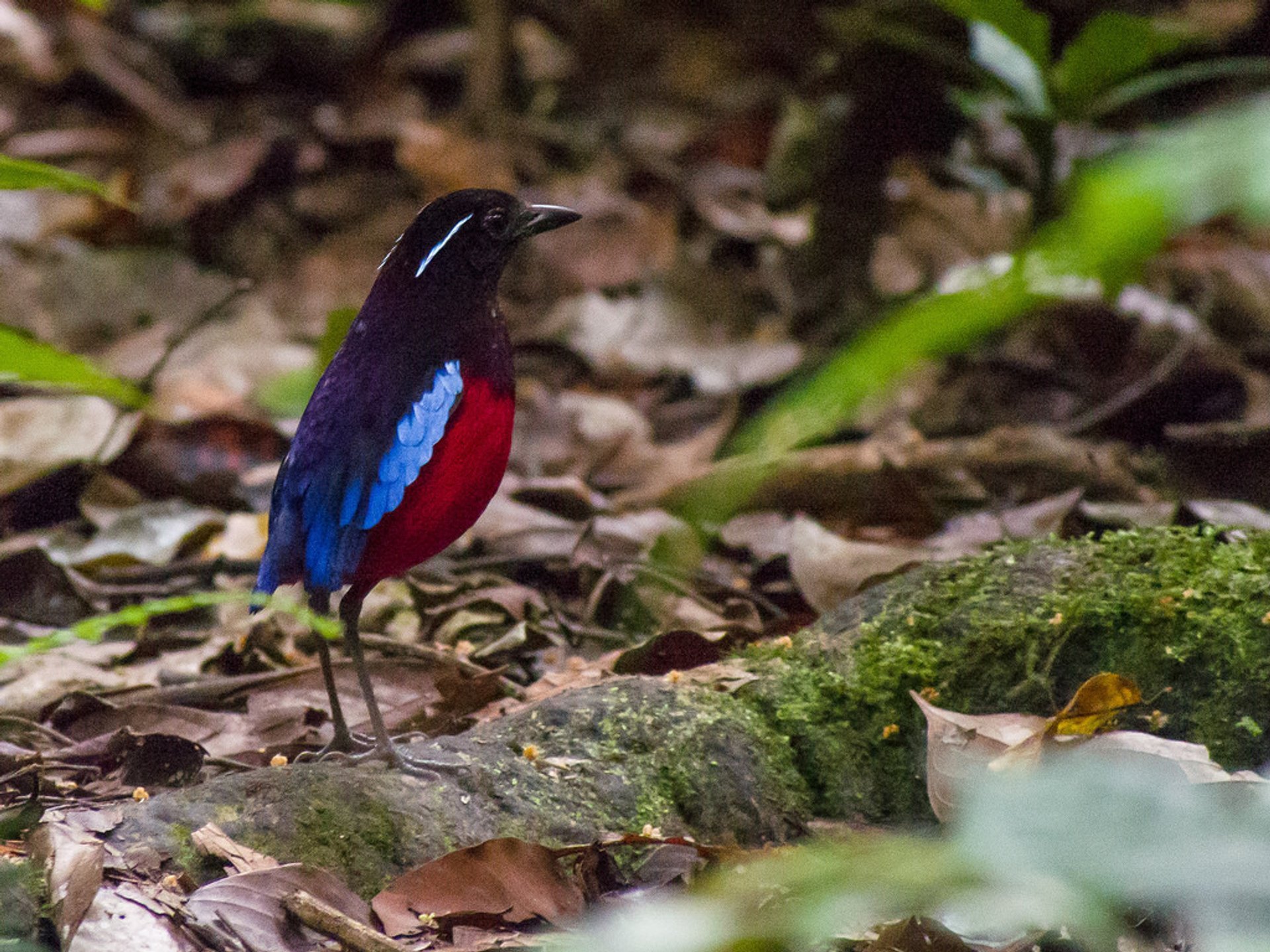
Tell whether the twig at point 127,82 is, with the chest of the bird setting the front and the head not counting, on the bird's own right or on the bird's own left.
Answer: on the bird's own left

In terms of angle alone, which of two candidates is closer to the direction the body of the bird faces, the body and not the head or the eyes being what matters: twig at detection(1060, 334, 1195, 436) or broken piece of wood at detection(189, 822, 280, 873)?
the twig

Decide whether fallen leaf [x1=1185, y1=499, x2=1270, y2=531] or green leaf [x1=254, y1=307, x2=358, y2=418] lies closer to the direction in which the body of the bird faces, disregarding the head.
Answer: the fallen leaf

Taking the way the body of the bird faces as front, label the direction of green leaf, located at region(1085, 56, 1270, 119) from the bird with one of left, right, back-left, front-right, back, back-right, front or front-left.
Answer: front-left

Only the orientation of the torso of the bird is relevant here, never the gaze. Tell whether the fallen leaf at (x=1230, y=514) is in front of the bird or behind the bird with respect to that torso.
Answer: in front

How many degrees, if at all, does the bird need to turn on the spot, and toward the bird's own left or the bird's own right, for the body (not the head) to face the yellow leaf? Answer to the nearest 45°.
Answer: approximately 45° to the bird's own right

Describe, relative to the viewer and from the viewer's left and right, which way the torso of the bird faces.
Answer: facing to the right of the viewer

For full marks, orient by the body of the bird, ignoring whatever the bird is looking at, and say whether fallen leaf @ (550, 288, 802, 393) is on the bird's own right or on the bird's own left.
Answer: on the bird's own left

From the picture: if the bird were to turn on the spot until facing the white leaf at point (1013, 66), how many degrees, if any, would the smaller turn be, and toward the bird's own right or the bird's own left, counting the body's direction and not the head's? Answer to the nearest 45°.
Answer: approximately 45° to the bird's own left

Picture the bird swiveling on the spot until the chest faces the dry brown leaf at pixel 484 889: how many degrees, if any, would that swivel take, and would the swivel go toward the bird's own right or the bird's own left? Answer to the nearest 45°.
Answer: approximately 90° to the bird's own right

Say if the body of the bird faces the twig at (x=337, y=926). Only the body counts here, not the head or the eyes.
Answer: no

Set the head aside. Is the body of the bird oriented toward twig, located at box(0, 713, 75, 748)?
no

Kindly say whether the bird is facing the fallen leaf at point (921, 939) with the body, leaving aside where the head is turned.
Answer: no

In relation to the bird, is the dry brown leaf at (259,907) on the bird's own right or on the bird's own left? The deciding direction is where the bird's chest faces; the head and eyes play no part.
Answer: on the bird's own right

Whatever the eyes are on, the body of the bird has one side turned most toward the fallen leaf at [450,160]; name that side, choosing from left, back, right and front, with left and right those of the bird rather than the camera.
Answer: left

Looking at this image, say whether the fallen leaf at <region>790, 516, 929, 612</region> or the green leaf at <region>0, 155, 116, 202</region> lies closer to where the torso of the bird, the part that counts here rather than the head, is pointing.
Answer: the fallen leaf

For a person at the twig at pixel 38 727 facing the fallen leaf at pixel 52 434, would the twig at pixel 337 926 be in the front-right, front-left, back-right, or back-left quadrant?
back-right

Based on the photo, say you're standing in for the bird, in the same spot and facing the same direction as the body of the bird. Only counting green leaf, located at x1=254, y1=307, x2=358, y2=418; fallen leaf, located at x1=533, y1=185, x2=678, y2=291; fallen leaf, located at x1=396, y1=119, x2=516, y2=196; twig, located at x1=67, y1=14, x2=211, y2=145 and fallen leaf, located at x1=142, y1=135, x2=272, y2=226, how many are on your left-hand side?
5
